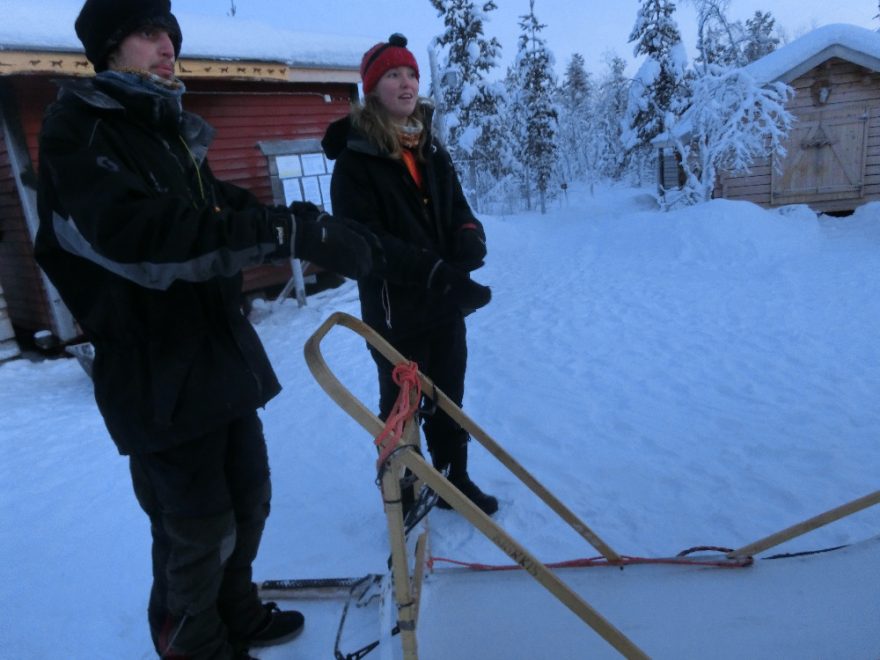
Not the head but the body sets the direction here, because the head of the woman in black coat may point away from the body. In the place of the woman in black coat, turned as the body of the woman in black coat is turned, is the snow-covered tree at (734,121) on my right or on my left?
on my left

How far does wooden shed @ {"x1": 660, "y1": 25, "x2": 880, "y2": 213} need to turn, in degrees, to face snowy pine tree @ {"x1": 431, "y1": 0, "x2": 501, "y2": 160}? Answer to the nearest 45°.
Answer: approximately 135° to its right

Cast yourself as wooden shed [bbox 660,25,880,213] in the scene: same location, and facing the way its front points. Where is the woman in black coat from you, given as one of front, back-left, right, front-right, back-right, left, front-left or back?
front

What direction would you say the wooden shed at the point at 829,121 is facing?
toward the camera

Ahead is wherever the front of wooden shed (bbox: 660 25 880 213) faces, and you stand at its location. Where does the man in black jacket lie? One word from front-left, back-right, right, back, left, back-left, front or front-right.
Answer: front

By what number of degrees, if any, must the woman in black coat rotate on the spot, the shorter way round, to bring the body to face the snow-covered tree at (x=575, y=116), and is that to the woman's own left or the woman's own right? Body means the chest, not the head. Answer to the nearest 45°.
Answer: approximately 135° to the woman's own left

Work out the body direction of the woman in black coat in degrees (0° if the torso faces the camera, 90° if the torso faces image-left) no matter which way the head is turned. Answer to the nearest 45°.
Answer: approximately 315°

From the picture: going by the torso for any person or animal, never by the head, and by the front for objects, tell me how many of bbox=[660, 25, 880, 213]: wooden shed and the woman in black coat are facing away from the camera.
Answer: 0
